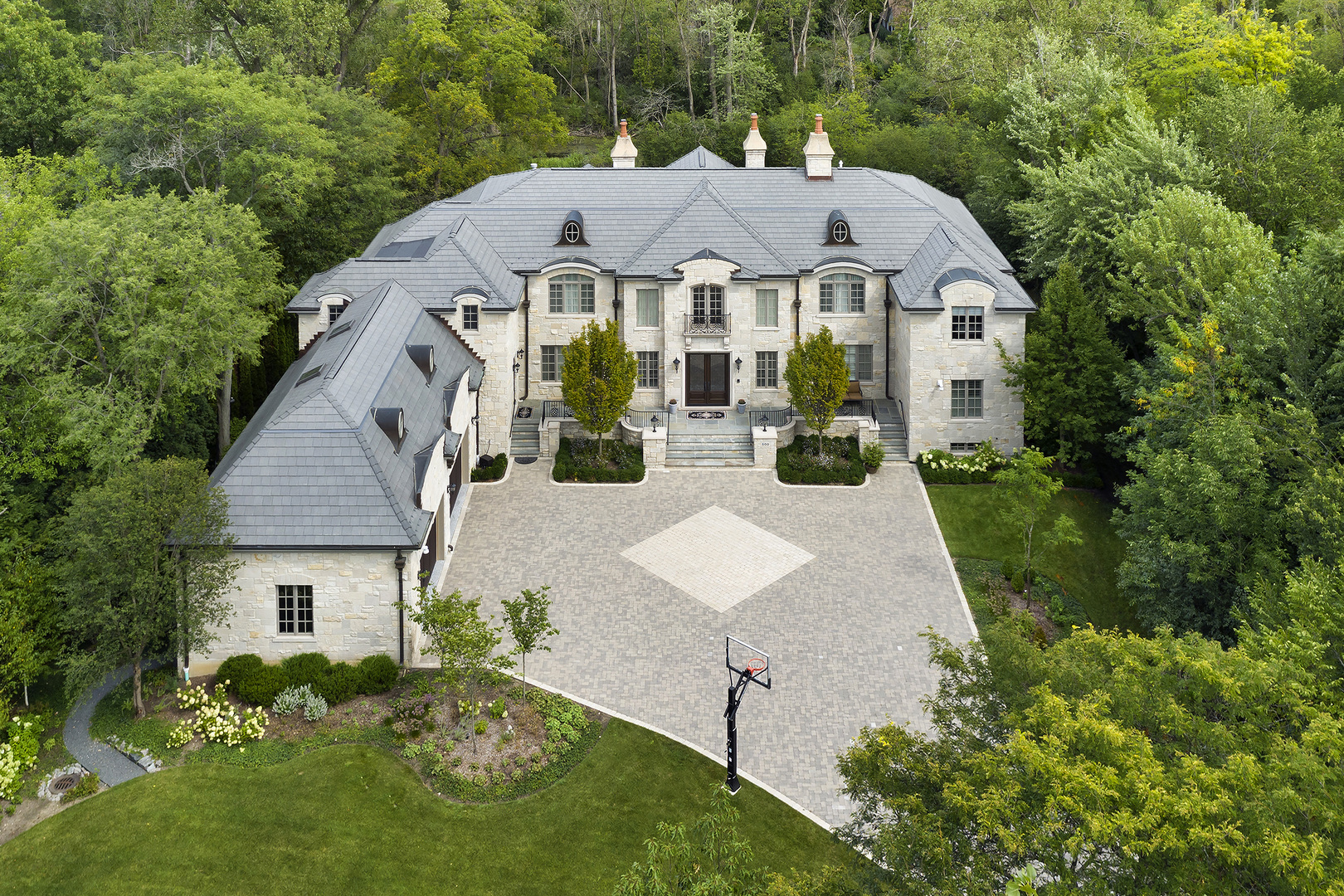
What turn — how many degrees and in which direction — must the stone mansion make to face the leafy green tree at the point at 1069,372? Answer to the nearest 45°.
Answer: approximately 90° to its left

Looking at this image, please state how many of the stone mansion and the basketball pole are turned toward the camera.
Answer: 1

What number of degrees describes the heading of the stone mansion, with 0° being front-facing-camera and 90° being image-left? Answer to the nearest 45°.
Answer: approximately 0°

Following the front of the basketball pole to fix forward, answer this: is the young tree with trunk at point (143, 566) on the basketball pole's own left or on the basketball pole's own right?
on the basketball pole's own left

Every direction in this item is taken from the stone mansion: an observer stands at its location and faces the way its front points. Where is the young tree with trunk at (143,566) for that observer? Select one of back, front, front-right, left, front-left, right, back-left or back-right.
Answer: front-right

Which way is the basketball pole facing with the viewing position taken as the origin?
facing away from the viewer and to the right of the viewer

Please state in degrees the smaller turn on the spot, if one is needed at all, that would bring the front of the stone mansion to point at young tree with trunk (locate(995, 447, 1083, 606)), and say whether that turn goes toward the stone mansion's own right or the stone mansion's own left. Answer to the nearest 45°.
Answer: approximately 45° to the stone mansion's own left

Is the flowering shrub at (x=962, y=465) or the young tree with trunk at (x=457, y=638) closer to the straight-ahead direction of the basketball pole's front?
the flowering shrub
